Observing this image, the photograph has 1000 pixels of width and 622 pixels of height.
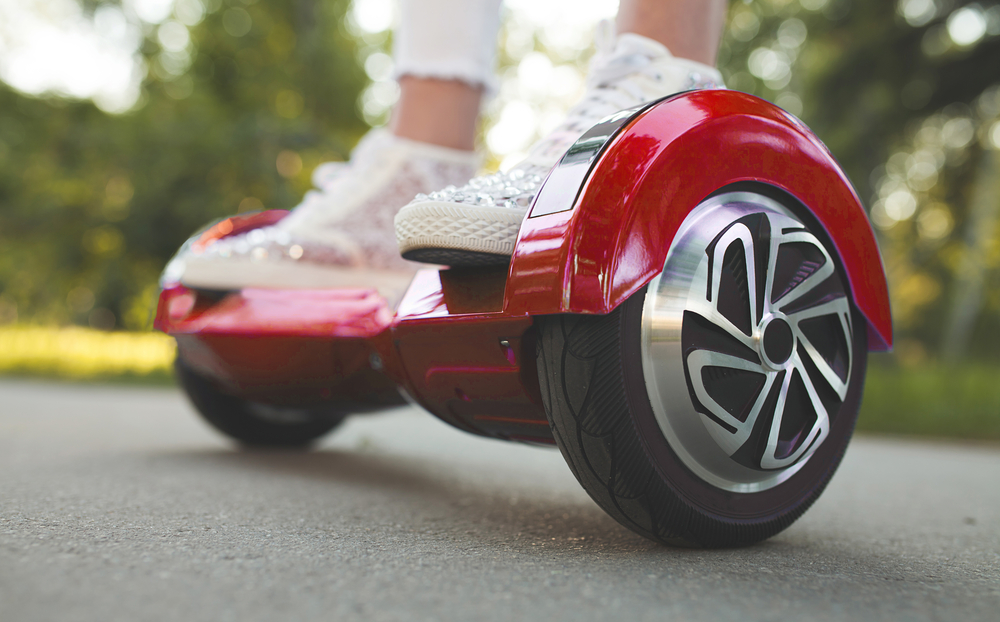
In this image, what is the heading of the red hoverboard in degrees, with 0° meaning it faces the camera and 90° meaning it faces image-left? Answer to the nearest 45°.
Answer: approximately 45°
